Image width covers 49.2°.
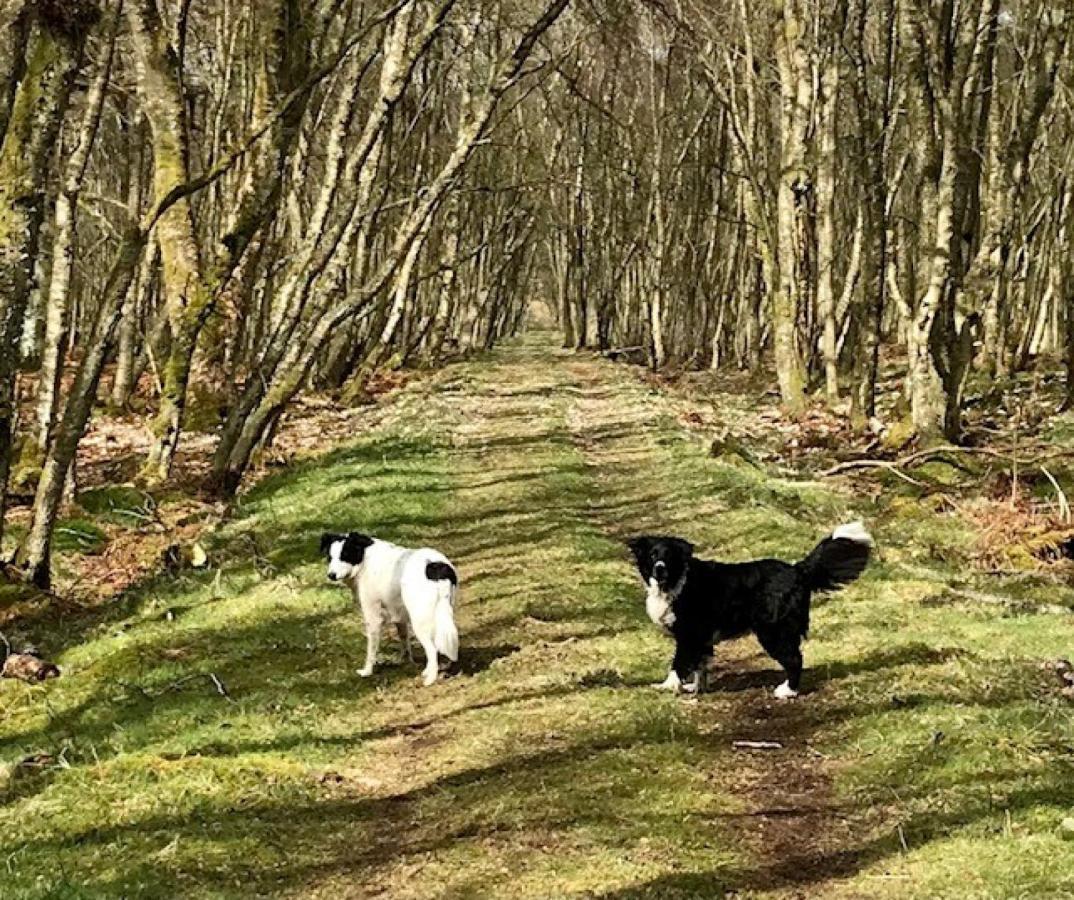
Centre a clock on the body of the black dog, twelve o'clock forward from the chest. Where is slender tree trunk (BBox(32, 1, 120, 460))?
The slender tree trunk is roughly at 1 o'clock from the black dog.

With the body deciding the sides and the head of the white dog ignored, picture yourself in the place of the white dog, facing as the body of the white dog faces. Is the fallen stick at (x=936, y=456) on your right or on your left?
on your right

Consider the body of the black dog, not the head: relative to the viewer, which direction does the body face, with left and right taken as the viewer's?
facing to the left of the viewer

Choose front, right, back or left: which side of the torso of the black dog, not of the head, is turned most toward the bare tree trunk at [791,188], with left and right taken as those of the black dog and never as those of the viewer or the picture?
right

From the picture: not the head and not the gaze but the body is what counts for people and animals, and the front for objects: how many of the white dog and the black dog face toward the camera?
0

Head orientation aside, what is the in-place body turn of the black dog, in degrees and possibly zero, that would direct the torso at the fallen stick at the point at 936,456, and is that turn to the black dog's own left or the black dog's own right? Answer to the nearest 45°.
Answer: approximately 90° to the black dog's own right

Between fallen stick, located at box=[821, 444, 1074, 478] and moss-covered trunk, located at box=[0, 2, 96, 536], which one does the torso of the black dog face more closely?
the moss-covered trunk

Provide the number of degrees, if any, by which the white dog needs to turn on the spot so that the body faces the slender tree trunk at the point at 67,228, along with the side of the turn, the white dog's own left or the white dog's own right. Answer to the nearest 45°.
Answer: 0° — it already faces it

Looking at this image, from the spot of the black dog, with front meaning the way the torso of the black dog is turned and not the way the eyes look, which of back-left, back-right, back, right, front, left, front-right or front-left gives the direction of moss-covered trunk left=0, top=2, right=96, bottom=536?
front

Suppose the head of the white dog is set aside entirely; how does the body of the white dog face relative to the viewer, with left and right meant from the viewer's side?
facing away from the viewer and to the left of the viewer

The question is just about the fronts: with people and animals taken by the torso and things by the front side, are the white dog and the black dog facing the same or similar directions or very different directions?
same or similar directions

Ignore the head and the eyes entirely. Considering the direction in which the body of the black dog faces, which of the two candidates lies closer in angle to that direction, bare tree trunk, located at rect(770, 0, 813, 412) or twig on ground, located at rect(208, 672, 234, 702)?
the twig on ground

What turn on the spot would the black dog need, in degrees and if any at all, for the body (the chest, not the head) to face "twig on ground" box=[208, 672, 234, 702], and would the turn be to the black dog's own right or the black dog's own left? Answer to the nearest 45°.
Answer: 0° — it already faces it
